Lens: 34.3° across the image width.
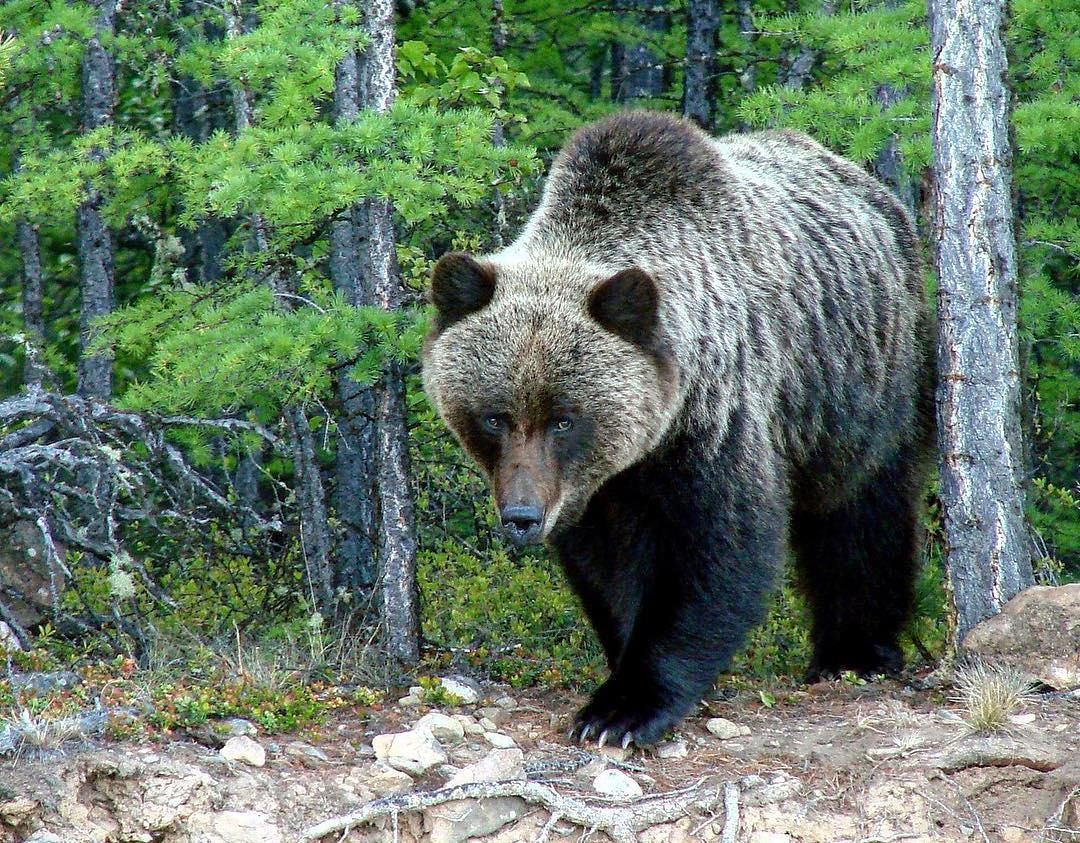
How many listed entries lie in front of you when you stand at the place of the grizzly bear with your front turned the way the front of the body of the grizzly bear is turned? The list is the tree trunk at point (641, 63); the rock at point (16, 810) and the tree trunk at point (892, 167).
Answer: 1

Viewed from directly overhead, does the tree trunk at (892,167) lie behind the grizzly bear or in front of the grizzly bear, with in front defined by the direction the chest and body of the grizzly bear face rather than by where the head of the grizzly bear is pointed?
behind

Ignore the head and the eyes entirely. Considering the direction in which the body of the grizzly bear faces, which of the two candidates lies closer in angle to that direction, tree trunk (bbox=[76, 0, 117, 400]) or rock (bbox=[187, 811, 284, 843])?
the rock

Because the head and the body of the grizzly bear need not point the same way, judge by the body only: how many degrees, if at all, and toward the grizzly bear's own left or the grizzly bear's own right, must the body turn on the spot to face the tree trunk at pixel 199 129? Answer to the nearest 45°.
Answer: approximately 90° to the grizzly bear's own right

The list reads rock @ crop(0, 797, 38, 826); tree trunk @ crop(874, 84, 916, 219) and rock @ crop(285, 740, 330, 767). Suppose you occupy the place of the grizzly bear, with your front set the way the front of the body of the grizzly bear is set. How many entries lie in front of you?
2

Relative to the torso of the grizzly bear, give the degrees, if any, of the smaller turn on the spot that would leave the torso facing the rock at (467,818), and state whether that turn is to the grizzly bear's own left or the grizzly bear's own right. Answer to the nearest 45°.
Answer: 0° — it already faces it

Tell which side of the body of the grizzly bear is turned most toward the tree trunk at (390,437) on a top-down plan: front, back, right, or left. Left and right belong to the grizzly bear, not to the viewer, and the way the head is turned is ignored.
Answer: right

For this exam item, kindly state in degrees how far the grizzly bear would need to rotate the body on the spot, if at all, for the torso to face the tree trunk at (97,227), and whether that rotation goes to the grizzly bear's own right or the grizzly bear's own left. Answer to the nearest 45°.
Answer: approximately 90° to the grizzly bear's own right

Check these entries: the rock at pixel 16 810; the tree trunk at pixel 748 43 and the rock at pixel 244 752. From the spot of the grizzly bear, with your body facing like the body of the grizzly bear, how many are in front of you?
2

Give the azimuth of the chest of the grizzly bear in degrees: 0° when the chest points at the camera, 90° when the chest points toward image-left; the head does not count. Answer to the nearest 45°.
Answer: approximately 45°
